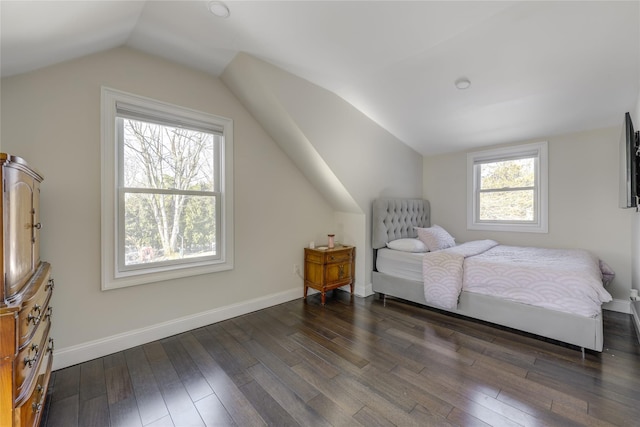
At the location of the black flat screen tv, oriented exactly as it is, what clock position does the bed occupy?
The bed is roughly at 11 o'clock from the black flat screen tv.

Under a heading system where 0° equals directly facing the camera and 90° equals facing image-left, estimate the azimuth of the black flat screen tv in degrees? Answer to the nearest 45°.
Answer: approximately 90°

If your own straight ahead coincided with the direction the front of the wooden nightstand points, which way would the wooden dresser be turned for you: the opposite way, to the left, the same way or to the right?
to the left

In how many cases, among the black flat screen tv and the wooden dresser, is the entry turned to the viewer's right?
1

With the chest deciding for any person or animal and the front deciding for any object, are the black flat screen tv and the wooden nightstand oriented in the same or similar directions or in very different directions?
very different directions

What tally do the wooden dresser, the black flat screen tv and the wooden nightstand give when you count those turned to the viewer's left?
1

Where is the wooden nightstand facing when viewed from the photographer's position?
facing the viewer and to the right of the viewer

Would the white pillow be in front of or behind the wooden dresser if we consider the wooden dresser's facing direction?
in front

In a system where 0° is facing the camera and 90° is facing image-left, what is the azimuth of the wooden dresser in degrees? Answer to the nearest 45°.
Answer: approximately 270°
